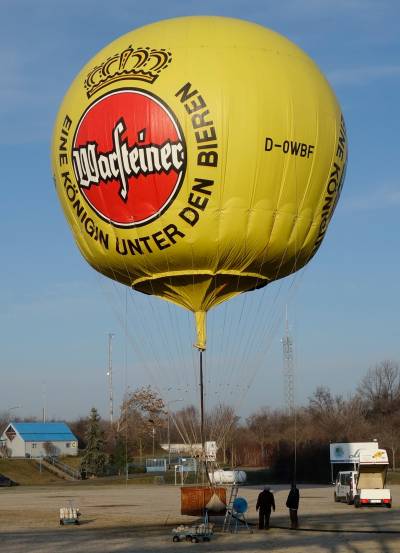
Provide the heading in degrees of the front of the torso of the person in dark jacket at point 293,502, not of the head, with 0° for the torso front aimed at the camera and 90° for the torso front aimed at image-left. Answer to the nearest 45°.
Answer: approximately 180°

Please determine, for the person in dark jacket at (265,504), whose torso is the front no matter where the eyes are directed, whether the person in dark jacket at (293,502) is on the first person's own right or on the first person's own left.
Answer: on the first person's own right

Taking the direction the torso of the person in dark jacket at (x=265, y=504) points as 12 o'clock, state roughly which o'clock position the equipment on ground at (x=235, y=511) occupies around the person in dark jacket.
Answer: The equipment on ground is roughly at 9 o'clock from the person in dark jacket.

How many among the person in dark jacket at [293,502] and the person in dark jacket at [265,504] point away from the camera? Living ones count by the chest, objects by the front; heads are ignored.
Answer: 2

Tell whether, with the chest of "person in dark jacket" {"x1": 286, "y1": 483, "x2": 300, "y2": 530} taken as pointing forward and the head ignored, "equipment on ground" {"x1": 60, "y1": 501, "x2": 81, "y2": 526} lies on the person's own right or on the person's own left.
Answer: on the person's own left

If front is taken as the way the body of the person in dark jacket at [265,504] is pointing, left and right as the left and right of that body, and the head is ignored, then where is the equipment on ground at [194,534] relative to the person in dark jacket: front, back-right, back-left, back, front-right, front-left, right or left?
back-left

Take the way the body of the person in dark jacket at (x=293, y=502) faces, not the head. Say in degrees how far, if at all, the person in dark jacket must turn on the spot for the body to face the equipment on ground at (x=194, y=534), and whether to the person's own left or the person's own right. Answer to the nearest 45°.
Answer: approximately 135° to the person's own left

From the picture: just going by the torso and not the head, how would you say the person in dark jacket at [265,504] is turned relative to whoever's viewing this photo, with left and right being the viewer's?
facing away from the viewer

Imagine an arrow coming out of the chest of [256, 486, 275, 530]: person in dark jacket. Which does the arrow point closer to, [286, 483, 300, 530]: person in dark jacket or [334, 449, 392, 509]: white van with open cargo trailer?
the white van with open cargo trailer
